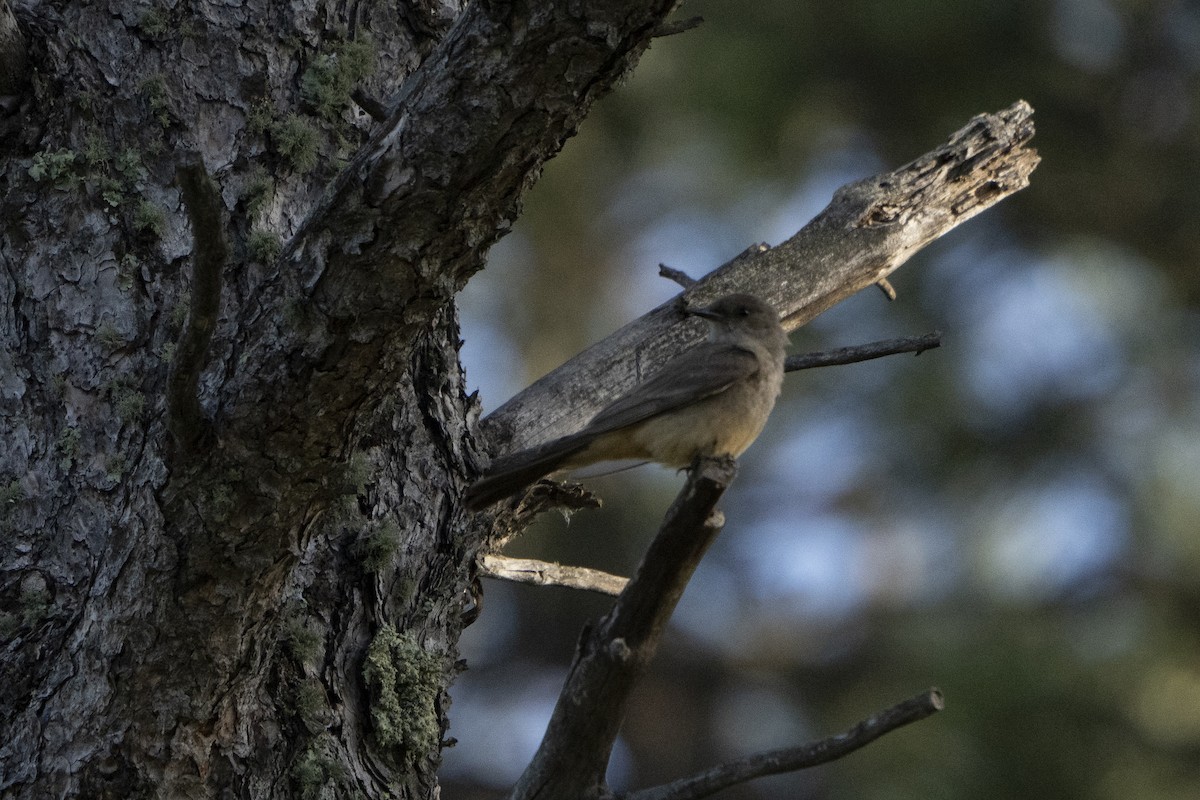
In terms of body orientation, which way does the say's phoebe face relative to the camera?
to the viewer's right

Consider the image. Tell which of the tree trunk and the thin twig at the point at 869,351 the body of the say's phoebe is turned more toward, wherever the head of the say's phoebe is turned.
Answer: the thin twig

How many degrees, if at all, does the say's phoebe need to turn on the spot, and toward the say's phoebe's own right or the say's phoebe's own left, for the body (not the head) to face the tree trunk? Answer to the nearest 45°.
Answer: approximately 135° to the say's phoebe's own right

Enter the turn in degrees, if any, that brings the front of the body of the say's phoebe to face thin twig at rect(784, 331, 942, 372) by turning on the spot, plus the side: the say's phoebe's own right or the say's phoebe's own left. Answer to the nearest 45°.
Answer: approximately 45° to the say's phoebe's own right
